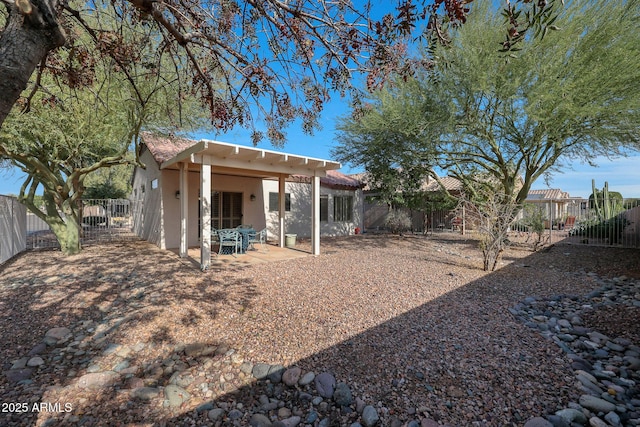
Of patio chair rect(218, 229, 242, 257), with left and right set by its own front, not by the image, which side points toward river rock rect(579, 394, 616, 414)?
back

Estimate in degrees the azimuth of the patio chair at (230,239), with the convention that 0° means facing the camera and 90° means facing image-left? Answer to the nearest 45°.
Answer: approximately 225°

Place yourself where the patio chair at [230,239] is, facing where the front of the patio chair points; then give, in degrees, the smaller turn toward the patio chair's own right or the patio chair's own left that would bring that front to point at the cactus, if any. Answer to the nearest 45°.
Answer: approximately 45° to the patio chair's own right

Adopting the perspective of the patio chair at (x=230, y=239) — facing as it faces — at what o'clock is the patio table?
The patio table is roughly at 12 o'clock from the patio chair.

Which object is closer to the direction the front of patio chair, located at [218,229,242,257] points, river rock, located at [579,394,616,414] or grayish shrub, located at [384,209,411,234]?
the grayish shrub

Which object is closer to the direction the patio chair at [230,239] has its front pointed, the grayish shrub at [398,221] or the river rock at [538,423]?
the grayish shrub

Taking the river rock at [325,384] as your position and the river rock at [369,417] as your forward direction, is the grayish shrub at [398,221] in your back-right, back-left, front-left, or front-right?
back-left

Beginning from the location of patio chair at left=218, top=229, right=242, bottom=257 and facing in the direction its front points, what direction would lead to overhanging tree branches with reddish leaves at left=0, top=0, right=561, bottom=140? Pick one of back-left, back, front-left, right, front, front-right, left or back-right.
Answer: back-right
